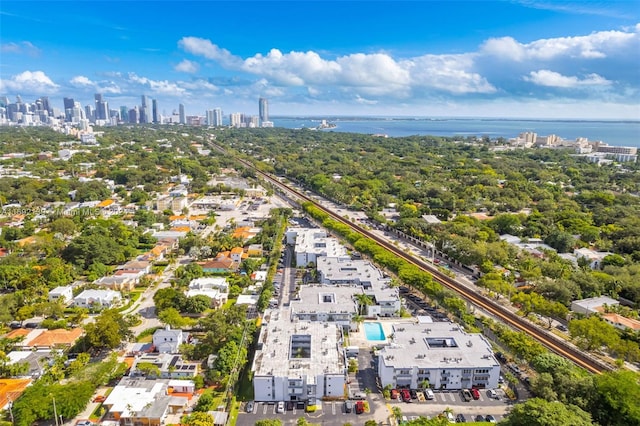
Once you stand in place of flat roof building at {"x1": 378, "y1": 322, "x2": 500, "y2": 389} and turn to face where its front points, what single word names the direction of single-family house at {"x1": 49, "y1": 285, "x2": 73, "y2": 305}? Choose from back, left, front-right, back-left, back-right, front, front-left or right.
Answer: right

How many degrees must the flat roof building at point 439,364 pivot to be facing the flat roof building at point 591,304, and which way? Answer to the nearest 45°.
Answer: approximately 135° to its left

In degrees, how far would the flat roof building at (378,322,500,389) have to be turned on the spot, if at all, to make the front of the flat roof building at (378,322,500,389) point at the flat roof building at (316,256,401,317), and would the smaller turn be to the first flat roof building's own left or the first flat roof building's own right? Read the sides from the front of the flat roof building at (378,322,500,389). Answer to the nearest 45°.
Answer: approximately 135° to the first flat roof building's own right

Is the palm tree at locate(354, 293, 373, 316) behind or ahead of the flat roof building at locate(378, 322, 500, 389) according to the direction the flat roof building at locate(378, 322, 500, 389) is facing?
behind

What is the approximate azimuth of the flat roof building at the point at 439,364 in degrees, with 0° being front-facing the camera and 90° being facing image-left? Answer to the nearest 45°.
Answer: approximately 0°

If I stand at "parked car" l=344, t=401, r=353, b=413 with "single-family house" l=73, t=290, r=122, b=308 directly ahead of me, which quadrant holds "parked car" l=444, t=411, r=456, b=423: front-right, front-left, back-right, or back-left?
back-right

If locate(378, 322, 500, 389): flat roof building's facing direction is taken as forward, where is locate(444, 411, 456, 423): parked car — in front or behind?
in front

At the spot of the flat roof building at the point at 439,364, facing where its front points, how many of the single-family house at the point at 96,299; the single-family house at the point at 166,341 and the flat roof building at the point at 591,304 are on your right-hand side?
2

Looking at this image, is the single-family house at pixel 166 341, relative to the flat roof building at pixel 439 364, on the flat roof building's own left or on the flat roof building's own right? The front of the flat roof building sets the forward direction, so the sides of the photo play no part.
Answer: on the flat roof building's own right

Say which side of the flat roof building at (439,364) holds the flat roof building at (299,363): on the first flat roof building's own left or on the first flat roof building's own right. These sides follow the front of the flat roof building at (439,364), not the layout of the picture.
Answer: on the first flat roof building's own right

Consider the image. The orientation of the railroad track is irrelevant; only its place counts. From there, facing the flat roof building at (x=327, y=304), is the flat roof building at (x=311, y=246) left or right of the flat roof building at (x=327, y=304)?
right
